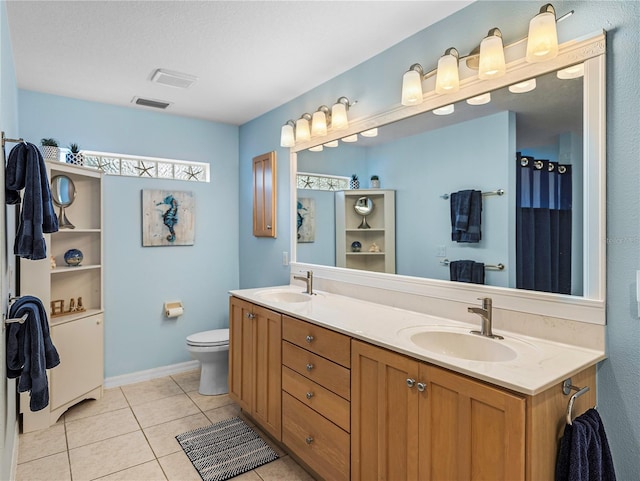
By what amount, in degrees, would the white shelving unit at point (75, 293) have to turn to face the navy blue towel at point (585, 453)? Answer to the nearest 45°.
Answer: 0° — it already faces it

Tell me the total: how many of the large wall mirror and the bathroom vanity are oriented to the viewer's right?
0

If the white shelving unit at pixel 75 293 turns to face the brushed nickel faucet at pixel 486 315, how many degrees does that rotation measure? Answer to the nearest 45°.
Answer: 0° — it already faces it

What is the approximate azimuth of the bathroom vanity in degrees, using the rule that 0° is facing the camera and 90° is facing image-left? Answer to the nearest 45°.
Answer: approximately 45°

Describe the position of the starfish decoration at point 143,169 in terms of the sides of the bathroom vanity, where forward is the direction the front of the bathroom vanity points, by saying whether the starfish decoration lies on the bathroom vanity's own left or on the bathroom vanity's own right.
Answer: on the bathroom vanity's own right

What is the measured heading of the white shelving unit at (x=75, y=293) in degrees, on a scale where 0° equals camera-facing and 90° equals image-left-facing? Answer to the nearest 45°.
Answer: approximately 315°

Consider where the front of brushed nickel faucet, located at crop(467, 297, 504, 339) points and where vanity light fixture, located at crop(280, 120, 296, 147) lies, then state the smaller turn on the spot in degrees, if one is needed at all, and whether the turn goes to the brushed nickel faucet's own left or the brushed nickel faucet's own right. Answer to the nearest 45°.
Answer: approximately 90° to the brushed nickel faucet's own right

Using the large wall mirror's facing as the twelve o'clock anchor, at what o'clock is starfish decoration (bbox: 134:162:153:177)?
The starfish decoration is roughly at 2 o'clock from the large wall mirror.

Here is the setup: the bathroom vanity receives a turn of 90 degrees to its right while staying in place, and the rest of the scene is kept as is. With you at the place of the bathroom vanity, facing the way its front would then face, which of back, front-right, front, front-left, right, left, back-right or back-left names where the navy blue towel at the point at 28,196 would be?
front-left
